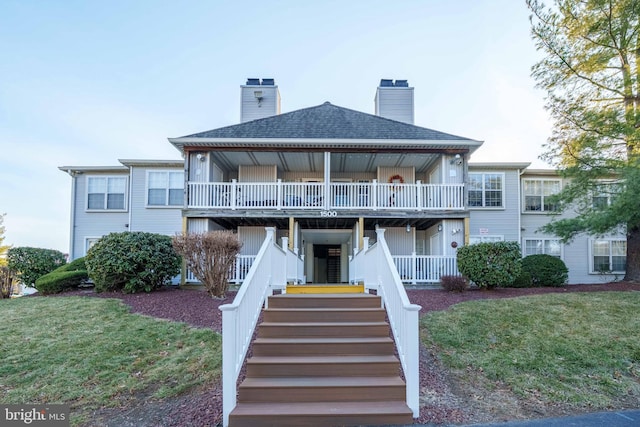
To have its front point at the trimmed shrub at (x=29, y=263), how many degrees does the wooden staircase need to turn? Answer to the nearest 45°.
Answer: approximately 135° to its right

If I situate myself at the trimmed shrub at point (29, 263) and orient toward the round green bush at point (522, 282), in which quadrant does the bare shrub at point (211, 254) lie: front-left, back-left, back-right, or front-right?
front-right

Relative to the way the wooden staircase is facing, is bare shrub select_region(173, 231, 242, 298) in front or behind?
behind

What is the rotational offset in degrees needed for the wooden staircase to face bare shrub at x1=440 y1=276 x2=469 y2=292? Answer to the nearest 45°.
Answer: approximately 135° to its left

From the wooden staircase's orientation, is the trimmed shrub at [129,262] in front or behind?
behind

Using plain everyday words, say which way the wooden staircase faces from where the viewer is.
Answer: facing the viewer

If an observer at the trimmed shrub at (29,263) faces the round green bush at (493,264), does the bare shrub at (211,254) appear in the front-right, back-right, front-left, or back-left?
front-right

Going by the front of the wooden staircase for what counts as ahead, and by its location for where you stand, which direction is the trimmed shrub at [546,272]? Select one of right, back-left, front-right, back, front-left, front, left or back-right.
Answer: back-left

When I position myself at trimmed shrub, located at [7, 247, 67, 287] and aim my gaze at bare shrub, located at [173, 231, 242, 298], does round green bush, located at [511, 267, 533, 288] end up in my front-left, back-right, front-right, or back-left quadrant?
front-left

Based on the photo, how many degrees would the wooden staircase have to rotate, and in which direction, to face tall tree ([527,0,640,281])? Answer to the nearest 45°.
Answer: approximately 135° to its left
